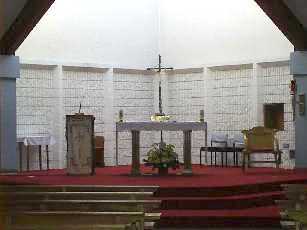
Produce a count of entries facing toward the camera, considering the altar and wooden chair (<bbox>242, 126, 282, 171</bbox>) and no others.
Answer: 2

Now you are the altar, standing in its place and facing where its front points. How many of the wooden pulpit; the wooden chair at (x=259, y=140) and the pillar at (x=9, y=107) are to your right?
2

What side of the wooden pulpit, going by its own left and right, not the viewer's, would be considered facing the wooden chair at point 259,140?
left

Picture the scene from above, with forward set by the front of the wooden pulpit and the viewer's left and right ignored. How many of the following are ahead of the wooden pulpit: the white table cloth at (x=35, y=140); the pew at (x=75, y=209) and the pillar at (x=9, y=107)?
1

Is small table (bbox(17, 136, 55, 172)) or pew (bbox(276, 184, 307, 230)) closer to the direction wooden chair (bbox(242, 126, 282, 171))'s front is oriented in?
the pew

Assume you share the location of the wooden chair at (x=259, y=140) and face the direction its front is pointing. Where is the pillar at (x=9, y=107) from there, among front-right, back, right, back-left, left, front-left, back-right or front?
right

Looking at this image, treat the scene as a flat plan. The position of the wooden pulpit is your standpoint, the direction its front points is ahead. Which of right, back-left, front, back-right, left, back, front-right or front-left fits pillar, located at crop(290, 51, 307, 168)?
left

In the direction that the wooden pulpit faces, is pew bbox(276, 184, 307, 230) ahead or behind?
ahead

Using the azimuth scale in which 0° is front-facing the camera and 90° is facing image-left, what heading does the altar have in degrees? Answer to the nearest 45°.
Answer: approximately 0°

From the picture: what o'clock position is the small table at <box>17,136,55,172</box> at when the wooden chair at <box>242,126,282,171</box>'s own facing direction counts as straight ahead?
The small table is roughly at 3 o'clock from the wooden chair.

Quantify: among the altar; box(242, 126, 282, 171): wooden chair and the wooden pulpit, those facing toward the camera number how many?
3

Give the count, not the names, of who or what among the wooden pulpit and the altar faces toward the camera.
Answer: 2

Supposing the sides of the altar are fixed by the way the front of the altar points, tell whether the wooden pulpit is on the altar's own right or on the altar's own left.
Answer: on the altar's own right

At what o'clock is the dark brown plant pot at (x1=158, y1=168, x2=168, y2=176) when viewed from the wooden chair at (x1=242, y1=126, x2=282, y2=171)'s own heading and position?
The dark brown plant pot is roughly at 2 o'clock from the wooden chair.
